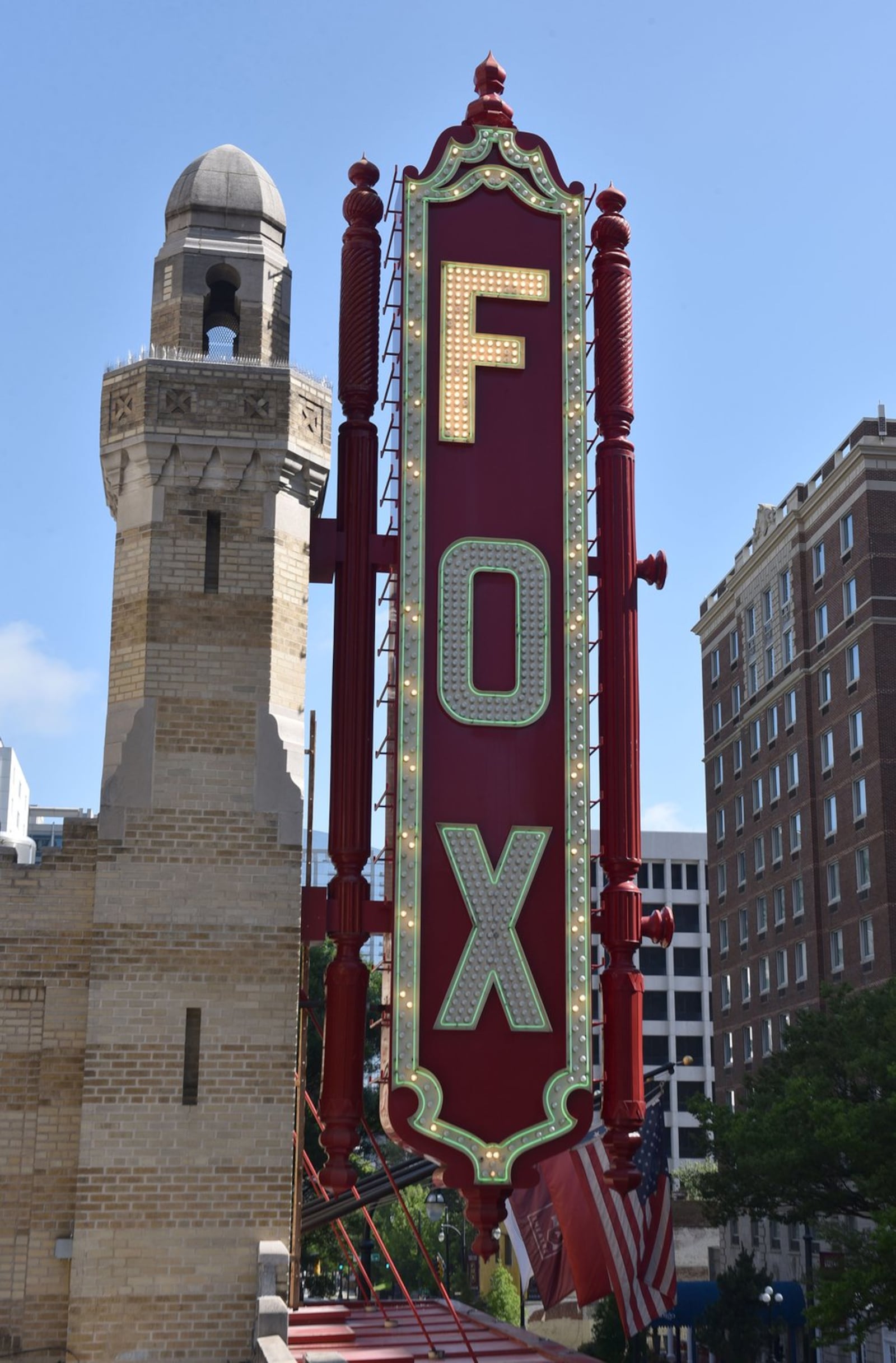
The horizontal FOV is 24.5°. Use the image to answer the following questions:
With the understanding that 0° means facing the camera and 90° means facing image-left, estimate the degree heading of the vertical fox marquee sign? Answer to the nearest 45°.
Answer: approximately 0°

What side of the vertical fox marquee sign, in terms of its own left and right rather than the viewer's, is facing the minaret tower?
right

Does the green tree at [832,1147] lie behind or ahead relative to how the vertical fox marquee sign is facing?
behind

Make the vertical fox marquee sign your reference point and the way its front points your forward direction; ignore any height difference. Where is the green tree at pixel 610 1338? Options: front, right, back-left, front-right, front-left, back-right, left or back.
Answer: back

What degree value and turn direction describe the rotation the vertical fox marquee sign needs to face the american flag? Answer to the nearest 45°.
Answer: approximately 180°

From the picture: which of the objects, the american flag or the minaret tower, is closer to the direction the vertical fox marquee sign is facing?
the minaret tower

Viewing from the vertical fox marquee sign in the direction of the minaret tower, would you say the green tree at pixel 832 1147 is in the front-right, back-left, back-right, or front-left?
back-right
